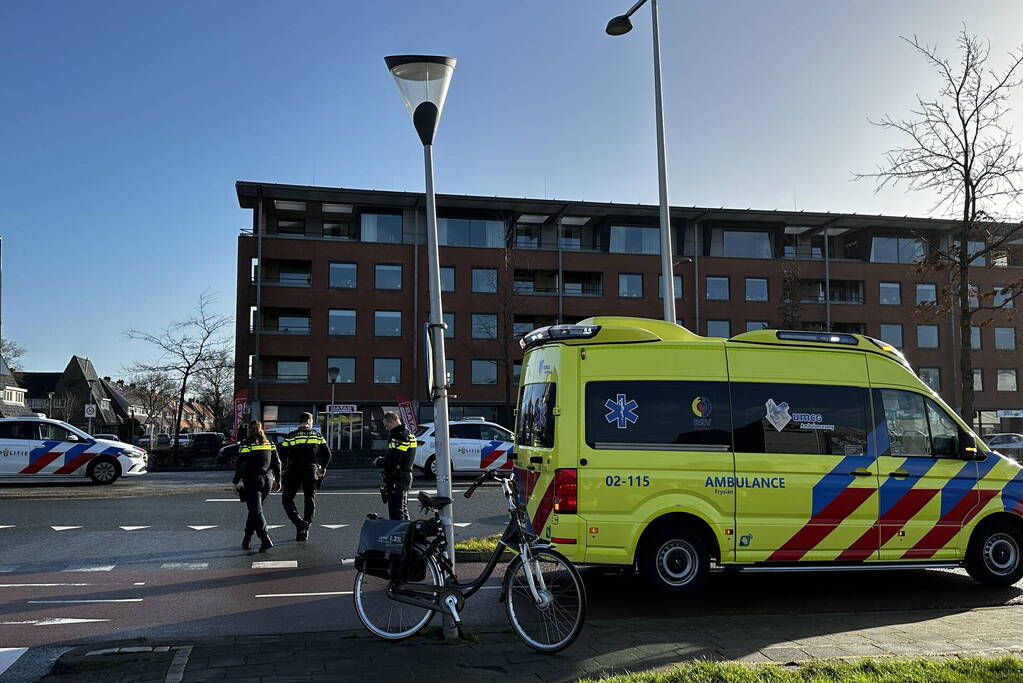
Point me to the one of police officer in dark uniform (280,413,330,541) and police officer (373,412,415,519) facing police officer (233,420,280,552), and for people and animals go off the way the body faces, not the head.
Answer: police officer (373,412,415,519)

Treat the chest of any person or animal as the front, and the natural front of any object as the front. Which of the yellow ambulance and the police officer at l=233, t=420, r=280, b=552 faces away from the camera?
the police officer

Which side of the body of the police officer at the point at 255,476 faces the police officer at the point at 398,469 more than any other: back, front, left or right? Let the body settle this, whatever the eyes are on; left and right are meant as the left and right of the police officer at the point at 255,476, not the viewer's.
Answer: right

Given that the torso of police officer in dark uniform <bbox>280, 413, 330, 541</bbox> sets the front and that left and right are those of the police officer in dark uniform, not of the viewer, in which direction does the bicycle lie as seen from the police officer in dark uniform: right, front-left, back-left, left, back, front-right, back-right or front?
back

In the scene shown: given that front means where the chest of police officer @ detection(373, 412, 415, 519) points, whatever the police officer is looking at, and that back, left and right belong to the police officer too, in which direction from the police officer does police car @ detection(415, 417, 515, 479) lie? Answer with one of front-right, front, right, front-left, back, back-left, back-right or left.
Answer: right

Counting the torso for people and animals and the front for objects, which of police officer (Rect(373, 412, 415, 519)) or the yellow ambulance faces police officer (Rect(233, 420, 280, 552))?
police officer (Rect(373, 412, 415, 519))

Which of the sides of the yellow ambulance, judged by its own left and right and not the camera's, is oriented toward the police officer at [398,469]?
back

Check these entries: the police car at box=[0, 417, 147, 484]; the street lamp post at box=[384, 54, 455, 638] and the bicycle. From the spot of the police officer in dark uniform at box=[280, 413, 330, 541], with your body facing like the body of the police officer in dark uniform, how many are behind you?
2

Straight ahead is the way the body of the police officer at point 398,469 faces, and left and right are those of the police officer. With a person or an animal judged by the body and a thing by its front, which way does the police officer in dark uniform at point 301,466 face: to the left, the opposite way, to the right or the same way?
to the right

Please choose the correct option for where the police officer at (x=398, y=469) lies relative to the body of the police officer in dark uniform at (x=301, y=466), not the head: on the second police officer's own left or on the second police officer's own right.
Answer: on the second police officer's own right

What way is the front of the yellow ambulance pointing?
to the viewer's right

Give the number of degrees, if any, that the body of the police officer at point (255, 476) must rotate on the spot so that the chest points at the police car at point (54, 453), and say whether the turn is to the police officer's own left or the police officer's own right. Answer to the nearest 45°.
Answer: approximately 45° to the police officer's own left

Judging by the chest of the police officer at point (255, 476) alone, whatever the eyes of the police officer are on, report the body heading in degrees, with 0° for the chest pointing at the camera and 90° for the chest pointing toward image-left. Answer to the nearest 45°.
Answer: approximately 180°

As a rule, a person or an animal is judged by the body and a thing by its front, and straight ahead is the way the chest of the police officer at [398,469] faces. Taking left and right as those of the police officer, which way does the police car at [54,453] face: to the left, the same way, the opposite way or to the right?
the opposite way

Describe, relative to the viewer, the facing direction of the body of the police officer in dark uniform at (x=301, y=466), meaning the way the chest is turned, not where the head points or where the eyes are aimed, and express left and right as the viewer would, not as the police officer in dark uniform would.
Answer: facing away from the viewer

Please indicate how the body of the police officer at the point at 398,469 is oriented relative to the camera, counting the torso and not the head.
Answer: to the viewer's left

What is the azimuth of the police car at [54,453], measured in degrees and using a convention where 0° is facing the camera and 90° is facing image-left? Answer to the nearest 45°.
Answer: approximately 270°

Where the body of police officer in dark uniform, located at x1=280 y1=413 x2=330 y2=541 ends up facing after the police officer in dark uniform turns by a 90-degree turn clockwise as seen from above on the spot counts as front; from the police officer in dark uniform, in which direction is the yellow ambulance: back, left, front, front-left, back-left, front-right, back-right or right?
front-right

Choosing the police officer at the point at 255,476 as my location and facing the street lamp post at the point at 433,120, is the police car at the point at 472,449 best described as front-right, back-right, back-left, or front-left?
back-left
